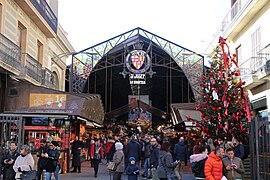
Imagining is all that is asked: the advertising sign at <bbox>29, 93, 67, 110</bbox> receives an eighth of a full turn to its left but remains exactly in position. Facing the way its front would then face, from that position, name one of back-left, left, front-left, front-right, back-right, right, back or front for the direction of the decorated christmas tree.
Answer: front

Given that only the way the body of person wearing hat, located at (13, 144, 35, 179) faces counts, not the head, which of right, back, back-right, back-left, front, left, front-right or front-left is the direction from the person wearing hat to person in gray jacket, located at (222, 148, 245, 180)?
left

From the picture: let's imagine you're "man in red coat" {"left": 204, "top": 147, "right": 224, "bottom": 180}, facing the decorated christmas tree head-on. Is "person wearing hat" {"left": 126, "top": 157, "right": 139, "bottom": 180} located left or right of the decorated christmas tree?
left

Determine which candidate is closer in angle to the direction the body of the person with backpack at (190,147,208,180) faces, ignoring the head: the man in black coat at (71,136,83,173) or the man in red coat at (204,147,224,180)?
the man in black coat

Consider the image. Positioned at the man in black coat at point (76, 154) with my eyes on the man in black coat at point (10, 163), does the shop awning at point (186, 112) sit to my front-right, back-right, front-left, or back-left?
back-left

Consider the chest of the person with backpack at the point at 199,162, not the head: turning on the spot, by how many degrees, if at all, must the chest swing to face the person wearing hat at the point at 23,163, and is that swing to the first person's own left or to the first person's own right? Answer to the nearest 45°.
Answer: approximately 135° to the first person's own left
